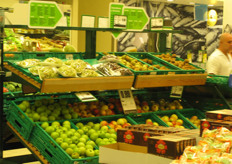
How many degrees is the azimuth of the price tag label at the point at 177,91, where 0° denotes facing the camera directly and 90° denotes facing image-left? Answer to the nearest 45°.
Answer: approximately 0°

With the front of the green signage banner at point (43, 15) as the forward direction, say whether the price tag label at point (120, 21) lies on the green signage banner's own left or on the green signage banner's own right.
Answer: on the green signage banner's own left

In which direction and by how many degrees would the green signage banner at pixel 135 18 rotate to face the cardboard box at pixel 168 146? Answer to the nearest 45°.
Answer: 0° — it already faces it

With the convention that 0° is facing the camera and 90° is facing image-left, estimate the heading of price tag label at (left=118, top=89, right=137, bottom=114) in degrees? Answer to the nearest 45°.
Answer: approximately 0°

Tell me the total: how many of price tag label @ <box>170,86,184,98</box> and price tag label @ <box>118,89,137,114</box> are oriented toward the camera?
2

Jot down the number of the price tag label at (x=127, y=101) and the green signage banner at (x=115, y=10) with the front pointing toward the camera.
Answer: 2
